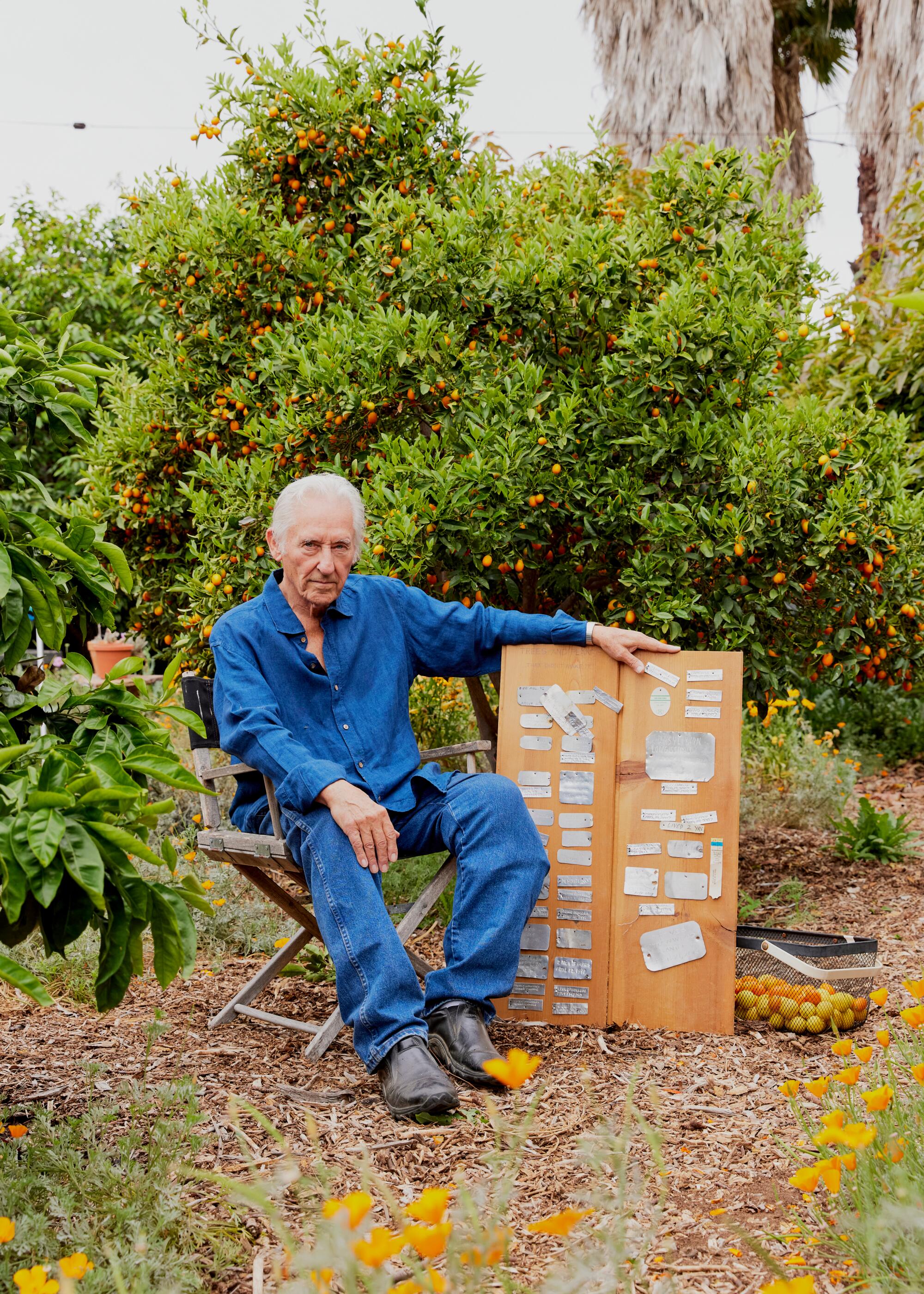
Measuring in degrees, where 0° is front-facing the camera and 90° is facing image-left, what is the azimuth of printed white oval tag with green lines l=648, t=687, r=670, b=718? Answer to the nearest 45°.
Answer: approximately 0°

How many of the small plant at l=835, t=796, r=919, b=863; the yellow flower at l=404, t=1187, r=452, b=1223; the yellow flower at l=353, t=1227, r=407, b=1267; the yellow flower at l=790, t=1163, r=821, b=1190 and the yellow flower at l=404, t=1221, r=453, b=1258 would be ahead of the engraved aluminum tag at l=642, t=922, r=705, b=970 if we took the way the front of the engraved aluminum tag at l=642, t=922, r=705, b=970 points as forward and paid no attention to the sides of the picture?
4

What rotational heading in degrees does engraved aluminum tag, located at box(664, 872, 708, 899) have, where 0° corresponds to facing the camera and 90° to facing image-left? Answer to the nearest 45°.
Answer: approximately 0°

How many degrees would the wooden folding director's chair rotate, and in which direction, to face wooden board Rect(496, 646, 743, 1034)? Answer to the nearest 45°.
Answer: approximately 45° to its left

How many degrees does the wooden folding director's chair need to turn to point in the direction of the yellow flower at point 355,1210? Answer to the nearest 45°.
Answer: approximately 45° to its right

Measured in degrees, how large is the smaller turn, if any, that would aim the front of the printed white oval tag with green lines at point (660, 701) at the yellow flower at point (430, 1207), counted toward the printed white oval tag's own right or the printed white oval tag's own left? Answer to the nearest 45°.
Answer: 0° — it already faces it
